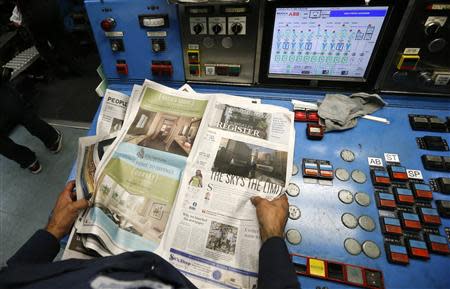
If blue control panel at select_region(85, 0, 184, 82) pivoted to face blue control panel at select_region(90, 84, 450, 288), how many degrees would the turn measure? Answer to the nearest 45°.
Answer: approximately 45° to its left

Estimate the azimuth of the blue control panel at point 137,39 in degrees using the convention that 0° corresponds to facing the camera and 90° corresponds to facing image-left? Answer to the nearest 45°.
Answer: approximately 0°
